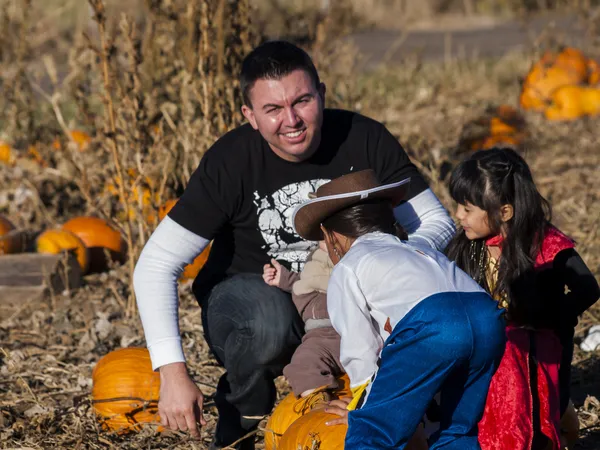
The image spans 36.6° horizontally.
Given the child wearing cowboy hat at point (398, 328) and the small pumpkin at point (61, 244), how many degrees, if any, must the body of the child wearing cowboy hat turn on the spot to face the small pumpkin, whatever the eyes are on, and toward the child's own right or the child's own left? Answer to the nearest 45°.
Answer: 0° — they already face it

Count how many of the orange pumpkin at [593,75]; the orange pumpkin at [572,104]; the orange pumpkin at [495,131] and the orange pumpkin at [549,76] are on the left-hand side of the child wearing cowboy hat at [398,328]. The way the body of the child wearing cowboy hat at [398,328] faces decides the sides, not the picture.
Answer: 0

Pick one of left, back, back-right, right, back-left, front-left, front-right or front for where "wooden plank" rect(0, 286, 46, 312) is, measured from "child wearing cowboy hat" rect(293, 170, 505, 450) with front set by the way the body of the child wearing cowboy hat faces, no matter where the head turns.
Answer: front

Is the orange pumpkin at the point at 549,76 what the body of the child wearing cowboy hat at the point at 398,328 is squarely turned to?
no

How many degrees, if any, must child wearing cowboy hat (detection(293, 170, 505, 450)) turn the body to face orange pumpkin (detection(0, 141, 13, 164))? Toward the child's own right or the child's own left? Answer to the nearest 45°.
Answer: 0° — they already face it

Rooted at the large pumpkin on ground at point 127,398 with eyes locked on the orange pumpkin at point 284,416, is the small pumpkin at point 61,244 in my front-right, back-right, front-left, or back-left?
back-left

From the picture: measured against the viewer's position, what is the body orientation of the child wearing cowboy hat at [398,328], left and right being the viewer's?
facing away from the viewer and to the left of the viewer

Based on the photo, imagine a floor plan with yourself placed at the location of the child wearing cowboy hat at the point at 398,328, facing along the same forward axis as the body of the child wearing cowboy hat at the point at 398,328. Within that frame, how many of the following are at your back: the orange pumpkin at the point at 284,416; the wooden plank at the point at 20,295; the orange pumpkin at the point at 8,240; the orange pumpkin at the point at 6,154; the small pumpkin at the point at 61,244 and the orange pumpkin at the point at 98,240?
0

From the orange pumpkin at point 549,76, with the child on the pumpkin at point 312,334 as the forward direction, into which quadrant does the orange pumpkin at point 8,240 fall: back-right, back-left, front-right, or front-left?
front-right

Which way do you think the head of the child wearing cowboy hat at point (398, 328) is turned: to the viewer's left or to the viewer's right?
to the viewer's left

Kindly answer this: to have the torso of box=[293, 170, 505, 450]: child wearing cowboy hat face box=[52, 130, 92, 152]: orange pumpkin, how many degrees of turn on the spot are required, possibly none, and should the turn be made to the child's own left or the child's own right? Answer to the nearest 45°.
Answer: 0° — they already face it

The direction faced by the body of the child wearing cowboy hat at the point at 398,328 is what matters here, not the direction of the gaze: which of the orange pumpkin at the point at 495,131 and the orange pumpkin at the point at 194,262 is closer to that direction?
the orange pumpkin at the point at 194,262

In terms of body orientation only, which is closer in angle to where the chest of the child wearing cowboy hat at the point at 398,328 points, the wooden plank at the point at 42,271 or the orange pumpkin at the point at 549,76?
the wooden plank

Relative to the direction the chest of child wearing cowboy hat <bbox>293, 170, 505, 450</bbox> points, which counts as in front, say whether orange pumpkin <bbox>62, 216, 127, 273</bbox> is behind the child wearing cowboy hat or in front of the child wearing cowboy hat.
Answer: in front

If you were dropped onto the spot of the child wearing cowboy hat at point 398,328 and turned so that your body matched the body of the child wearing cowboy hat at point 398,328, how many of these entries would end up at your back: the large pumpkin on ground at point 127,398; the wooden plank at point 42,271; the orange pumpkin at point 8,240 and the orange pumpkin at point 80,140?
0
